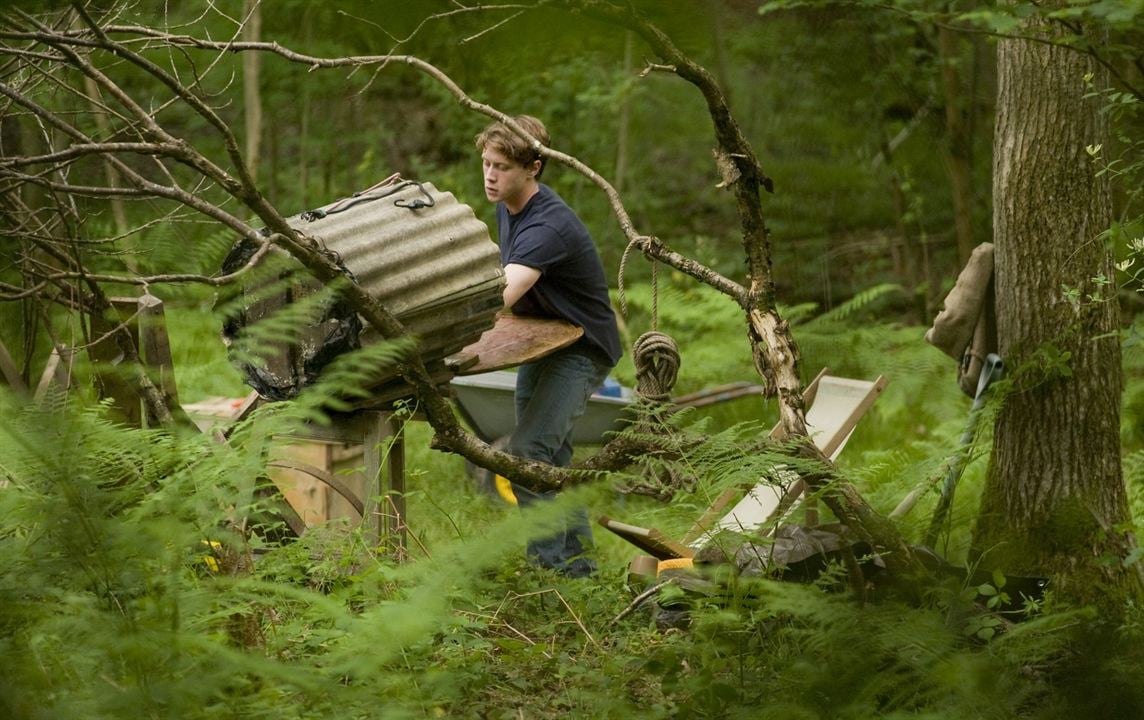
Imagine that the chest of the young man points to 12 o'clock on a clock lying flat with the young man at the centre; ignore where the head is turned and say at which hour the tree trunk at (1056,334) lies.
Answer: The tree trunk is roughly at 7 o'clock from the young man.

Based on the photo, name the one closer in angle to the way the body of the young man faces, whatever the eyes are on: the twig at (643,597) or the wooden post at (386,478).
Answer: the wooden post

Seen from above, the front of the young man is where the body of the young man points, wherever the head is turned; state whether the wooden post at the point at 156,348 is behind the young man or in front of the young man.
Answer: in front

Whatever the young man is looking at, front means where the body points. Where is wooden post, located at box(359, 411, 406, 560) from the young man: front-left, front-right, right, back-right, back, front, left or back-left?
front-left

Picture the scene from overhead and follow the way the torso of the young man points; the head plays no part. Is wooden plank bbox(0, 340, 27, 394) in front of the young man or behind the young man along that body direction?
in front

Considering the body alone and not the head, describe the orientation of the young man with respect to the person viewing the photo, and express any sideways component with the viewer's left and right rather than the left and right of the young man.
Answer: facing to the left of the viewer

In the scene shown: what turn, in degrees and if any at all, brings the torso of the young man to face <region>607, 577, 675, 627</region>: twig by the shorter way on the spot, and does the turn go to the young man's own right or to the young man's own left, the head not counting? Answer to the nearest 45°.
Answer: approximately 90° to the young man's own left
